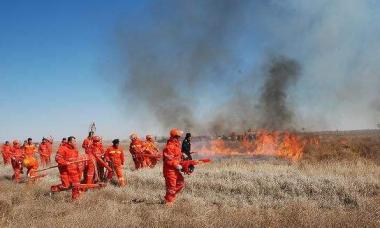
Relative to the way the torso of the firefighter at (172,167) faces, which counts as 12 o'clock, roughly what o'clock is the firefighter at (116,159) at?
the firefighter at (116,159) is roughly at 8 o'clock from the firefighter at (172,167).

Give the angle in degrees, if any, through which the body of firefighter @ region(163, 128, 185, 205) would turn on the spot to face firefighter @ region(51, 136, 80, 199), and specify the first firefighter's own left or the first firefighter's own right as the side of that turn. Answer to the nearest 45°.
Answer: approximately 135° to the first firefighter's own left

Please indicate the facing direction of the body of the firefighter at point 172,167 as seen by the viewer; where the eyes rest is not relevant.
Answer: to the viewer's right

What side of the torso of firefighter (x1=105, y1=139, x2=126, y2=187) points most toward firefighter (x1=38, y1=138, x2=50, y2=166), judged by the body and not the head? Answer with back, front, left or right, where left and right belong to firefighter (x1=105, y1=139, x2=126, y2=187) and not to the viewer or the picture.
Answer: back

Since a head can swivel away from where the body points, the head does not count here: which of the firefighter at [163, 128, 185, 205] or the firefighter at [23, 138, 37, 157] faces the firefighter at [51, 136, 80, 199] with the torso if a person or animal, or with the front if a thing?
the firefighter at [23, 138, 37, 157]

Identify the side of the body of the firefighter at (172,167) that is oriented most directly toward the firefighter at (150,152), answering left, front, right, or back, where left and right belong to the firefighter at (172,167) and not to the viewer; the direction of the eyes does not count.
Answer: left

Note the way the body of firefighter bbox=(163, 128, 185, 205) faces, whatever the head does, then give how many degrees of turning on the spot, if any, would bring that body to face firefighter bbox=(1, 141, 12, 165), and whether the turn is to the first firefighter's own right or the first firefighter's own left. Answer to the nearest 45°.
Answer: approximately 135° to the first firefighter's own left

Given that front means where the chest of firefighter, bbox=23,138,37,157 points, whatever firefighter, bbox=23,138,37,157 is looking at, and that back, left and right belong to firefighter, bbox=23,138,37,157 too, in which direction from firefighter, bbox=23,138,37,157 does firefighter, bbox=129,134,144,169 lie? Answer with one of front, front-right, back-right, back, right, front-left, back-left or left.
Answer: front-left
